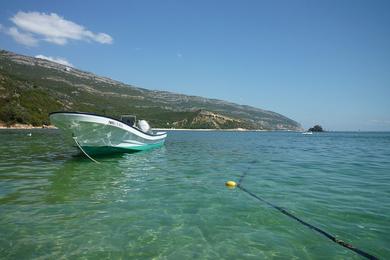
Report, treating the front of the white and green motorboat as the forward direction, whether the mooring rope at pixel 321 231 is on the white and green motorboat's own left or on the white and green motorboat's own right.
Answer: on the white and green motorboat's own left

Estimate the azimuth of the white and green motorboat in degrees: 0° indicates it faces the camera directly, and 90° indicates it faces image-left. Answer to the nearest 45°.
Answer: approximately 45°
